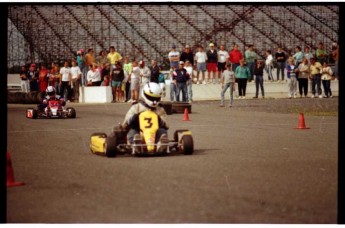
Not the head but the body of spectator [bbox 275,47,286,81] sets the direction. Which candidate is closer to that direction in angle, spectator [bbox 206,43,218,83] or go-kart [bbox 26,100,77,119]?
the go-kart

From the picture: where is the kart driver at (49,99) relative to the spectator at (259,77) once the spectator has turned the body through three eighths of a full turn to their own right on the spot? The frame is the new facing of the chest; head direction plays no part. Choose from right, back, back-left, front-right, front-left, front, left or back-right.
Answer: left

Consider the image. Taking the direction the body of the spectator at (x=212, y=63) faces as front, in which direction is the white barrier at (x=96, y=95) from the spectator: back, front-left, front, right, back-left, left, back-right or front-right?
right

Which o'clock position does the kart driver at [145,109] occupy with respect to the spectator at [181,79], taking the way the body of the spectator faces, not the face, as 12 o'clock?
The kart driver is roughly at 12 o'clock from the spectator.

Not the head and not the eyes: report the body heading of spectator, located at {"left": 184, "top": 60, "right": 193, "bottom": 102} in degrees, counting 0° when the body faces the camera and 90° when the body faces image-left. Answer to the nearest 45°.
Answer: approximately 45°
